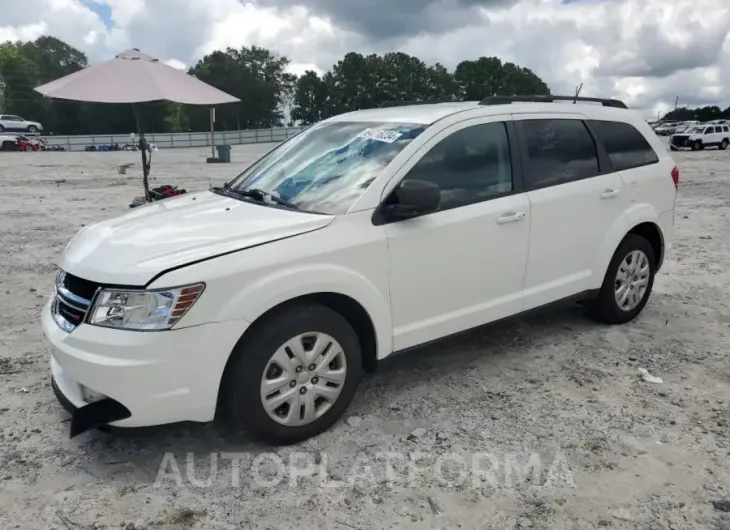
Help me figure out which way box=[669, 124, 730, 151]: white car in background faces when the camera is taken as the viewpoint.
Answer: facing the viewer and to the left of the viewer

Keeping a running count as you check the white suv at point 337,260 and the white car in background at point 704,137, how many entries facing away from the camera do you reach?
0

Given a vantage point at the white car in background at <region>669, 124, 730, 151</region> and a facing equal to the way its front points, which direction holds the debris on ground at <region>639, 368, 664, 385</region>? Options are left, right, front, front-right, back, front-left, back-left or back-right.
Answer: front-left

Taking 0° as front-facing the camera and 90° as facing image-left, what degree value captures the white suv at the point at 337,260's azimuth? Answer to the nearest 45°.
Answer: approximately 45°

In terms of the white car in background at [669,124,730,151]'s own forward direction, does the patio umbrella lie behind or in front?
in front

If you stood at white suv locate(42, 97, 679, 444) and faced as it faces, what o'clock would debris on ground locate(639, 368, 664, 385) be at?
The debris on ground is roughly at 7 o'clock from the white suv.

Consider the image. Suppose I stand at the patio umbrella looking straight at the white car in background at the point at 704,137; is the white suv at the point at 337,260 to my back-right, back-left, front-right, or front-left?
back-right

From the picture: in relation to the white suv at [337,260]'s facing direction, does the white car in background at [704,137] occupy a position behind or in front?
behind
